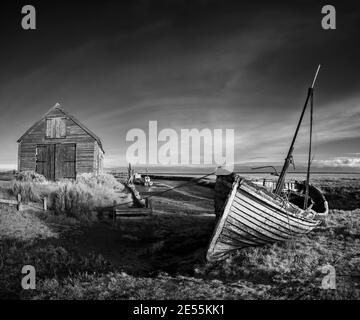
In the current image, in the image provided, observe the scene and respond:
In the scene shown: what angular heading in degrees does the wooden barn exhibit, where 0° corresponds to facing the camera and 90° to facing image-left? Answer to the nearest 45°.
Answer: approximately 0°

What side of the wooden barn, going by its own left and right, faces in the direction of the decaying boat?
front

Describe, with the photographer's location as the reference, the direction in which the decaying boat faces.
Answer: facing the viewer and to the left of the viewer

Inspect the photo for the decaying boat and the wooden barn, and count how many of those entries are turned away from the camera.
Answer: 0

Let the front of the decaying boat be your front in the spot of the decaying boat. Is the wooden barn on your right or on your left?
on your right
